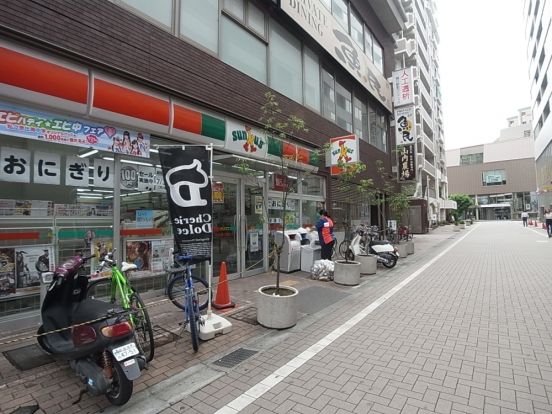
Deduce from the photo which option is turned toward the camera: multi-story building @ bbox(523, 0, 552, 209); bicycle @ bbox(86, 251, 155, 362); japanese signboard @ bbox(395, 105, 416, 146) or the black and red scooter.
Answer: the japanese signboard

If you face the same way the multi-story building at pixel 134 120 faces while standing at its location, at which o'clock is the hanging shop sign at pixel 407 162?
The hanging shop sign is roughly at 9 o'clock from the multi-story building.

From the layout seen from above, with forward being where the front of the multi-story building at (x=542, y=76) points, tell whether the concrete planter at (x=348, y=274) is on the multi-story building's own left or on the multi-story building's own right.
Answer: on the multi-story building's own left

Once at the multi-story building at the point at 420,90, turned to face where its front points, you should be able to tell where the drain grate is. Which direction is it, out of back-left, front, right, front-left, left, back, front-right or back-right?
front-right

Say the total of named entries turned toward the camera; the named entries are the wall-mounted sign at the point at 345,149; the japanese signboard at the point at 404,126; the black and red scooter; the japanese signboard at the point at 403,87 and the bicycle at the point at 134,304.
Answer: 3

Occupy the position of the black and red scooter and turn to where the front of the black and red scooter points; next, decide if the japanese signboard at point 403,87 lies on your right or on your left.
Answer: on your right

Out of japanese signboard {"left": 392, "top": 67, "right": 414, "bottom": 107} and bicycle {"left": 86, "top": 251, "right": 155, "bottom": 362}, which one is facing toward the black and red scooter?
the japanese signboard

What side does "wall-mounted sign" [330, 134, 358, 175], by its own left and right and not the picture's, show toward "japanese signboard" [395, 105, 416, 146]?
back

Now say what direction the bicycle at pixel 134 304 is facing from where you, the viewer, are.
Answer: facing away from the viewer and to the left of the viewer

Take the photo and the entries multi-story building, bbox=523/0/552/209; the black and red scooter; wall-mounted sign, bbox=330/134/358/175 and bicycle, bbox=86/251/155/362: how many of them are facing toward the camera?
1

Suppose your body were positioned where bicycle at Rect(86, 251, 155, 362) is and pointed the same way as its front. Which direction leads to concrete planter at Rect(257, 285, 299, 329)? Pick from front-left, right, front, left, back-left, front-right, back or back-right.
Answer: back-right

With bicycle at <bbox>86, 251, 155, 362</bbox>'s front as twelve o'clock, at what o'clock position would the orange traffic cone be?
The orange traffic cone is roughly at 3 o'clock from the bicycle.

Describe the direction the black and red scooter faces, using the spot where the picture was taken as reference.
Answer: facing away from the viewer and to the left of the viewer

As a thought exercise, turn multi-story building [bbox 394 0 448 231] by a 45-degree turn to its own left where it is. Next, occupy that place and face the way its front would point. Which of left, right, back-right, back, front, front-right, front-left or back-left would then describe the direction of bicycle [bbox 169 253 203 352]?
right

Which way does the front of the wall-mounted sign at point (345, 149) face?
toward the camera

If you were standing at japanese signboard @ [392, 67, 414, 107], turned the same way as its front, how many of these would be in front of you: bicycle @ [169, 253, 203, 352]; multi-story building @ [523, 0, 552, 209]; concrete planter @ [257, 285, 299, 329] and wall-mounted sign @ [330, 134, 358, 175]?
3

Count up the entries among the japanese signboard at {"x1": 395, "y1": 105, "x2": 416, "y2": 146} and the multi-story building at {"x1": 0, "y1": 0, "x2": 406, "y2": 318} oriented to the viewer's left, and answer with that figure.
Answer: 0

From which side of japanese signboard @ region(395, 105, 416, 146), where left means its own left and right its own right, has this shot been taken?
front

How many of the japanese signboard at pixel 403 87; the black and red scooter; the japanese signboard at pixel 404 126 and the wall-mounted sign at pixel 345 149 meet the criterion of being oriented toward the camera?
3
